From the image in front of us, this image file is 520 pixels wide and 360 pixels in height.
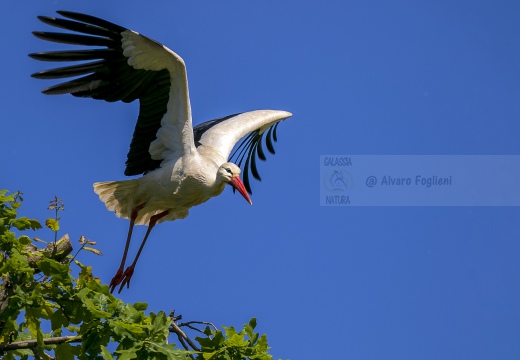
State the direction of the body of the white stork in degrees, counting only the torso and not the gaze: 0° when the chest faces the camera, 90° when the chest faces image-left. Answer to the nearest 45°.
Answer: approximately 315°
